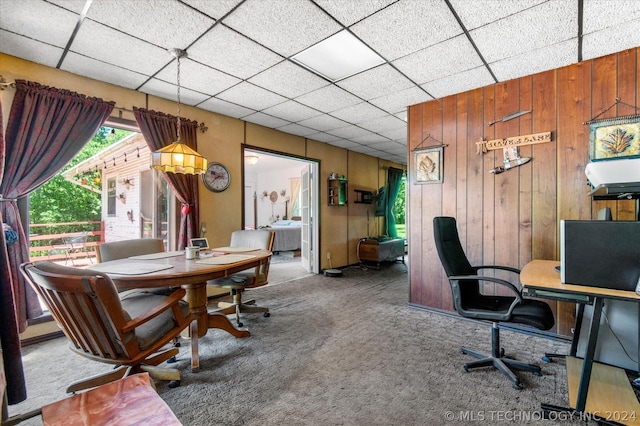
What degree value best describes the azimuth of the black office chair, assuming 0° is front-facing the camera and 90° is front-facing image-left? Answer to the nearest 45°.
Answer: approximately 270°

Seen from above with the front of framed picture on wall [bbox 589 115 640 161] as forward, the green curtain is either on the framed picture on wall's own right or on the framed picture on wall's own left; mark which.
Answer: on the framed picture on wall's own right

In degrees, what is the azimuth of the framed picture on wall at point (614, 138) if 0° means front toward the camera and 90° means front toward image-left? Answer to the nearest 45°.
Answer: approximately 45°

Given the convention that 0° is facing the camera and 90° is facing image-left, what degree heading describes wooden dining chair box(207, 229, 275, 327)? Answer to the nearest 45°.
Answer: approximately 45°

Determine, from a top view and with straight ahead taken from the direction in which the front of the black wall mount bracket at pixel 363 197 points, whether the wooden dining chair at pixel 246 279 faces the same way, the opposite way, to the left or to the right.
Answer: to the right

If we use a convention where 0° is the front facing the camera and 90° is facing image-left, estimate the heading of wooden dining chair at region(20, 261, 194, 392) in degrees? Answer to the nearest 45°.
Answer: approximately 225°

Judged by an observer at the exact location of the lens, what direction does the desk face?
facing to the left of the viewer

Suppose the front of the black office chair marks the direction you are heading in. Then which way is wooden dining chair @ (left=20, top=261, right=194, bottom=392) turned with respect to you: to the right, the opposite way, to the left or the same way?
to the left

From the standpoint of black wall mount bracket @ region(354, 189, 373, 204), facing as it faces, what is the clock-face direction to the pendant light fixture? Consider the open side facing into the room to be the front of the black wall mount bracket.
The pendant light fixture is roughly at 2 o'clock from the black wall mount bracket.

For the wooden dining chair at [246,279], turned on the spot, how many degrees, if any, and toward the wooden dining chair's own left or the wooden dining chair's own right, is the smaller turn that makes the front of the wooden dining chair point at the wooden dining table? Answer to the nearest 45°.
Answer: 0° — it already faces it

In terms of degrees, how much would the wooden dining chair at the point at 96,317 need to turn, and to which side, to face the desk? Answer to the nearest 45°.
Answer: approximately 90° to its right
